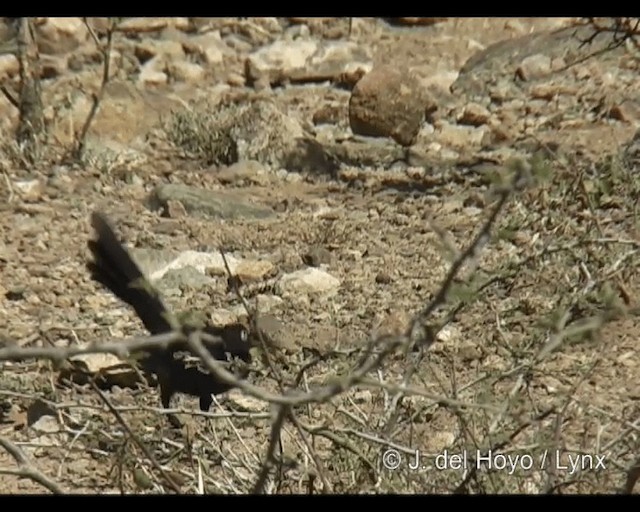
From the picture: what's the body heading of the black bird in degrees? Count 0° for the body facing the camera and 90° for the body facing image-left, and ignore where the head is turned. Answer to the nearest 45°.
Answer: approximately 270°

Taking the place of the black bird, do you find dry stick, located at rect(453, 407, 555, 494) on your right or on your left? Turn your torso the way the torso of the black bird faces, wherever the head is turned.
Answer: on your right
